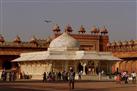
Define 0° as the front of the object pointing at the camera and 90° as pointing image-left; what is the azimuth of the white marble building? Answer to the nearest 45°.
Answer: approximately 315°
